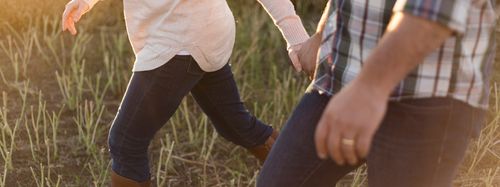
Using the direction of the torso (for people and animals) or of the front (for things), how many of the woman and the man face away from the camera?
0
